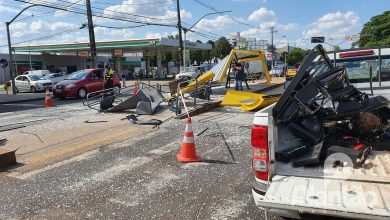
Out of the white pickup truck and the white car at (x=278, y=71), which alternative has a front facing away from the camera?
the white pickup truck

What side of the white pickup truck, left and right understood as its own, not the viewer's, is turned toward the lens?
back

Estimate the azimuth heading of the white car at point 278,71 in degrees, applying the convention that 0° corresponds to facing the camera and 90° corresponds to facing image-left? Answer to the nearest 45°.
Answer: approximately 45°

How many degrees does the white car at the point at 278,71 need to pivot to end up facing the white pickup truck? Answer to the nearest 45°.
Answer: approximately 45° to its left

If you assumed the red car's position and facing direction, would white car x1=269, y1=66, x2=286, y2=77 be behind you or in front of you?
behind

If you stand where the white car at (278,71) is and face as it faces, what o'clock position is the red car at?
The red car is roughly at 11 o'clock from the white car.

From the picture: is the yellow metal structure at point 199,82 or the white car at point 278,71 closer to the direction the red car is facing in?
the yellow metal structure
